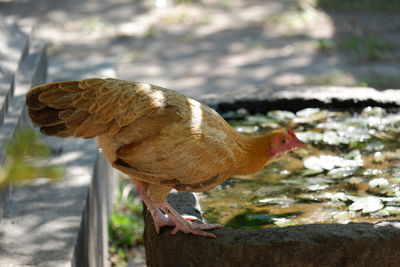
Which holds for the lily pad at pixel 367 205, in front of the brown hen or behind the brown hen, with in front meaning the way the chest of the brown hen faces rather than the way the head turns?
in front

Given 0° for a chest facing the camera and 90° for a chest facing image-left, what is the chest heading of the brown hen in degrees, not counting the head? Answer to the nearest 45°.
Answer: approximately 270°

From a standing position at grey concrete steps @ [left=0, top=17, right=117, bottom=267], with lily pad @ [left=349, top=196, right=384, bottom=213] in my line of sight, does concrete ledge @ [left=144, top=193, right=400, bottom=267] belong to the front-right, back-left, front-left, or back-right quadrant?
front-right

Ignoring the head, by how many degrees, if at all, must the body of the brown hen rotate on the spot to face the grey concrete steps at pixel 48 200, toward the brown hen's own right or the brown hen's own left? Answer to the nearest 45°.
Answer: approximately 135° to the brown hen's own left
